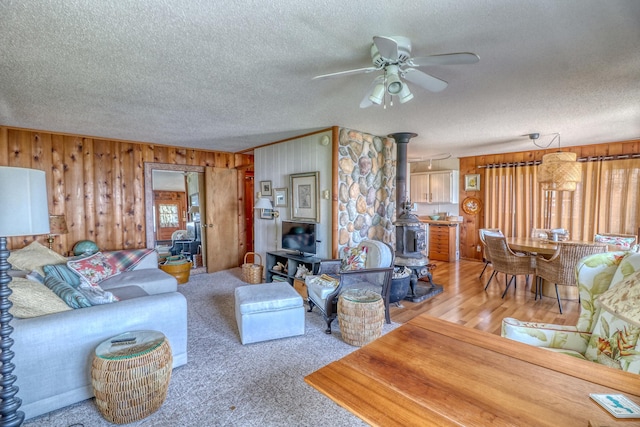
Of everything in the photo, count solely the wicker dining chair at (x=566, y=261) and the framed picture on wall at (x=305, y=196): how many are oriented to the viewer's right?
0

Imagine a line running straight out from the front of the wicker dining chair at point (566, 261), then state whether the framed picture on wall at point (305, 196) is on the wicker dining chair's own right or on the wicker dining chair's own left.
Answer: on the wicker dining chair's own left

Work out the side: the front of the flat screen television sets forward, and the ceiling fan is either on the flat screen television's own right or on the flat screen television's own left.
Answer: on the flat screen television's own left

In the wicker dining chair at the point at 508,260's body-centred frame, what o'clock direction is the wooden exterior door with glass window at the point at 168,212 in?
The wooden exterior door with glass window is roughly at 7 o'clock from the wicker dining chair.

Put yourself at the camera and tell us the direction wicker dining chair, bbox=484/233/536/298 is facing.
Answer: facing away from the viewer and to the right of the viewer

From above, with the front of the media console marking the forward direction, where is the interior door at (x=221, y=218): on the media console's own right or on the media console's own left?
on the media console's own right

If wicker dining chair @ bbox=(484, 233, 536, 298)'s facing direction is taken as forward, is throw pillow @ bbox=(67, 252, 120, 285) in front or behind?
behind

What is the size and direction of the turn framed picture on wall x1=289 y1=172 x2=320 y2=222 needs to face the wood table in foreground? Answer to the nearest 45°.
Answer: approximately 45° to its left

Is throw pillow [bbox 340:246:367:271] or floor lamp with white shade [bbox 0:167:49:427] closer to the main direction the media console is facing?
the floor lamp with white shade

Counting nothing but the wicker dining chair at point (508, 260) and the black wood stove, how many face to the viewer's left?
0

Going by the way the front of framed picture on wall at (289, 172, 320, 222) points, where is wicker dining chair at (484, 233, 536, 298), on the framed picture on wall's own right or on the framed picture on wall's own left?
on the framed picture on wall's own left

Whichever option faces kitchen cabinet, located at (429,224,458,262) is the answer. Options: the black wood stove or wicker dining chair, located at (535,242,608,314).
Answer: the wicker dining chair

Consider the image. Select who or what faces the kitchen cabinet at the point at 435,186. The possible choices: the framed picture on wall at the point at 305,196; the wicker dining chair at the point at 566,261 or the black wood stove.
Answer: the wicker dining chair

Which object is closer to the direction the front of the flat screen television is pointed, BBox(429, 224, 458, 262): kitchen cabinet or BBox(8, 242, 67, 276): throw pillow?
the throw pillow

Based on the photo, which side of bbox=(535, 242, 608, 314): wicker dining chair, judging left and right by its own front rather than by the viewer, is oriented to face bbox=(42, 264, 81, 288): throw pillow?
left

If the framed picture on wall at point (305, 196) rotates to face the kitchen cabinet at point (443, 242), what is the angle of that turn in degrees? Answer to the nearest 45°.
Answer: approximately 180°

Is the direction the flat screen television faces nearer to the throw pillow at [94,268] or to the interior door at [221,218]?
the throw pillow
